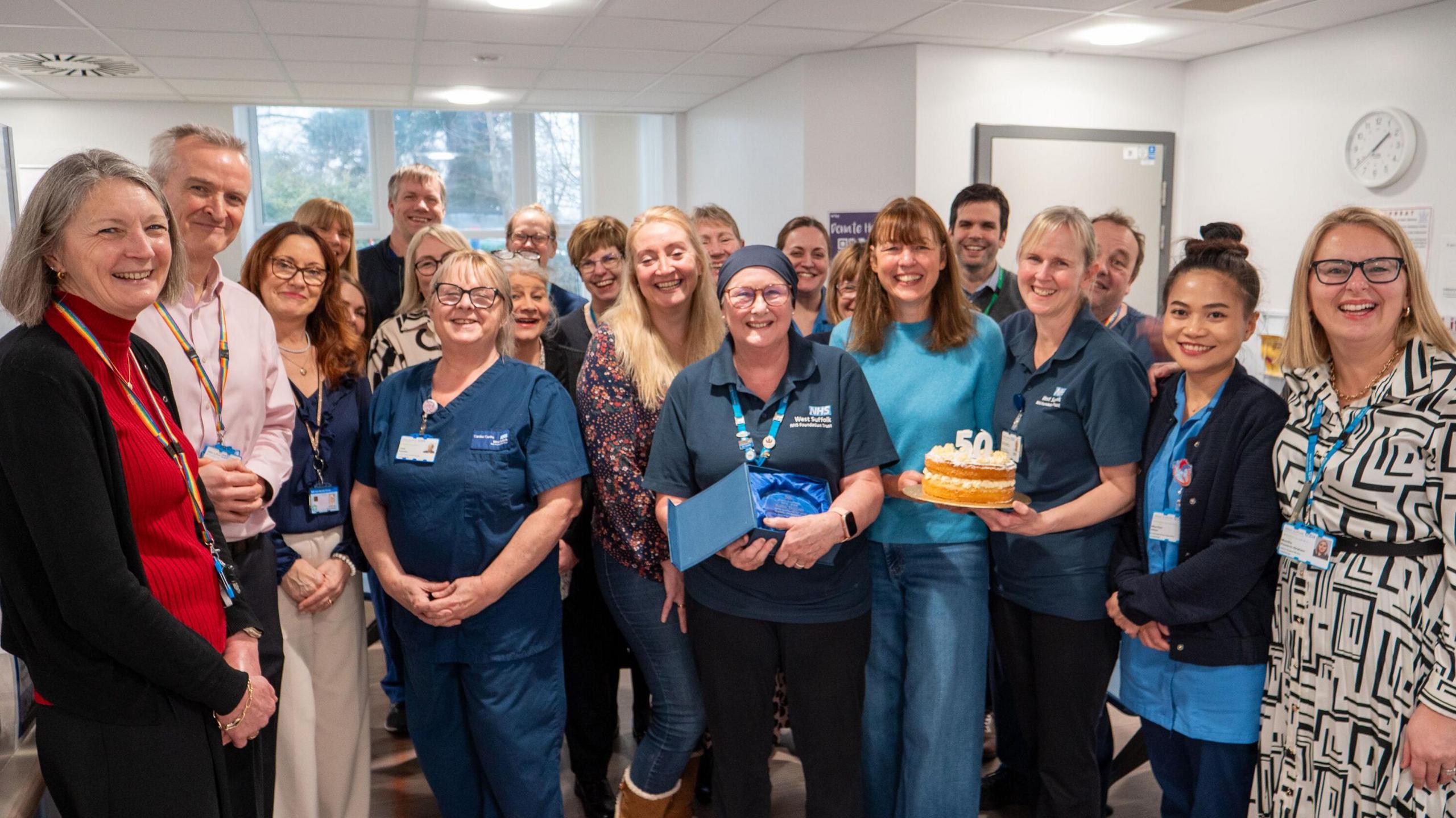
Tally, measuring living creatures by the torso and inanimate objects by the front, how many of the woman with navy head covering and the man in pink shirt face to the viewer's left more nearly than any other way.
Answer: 0

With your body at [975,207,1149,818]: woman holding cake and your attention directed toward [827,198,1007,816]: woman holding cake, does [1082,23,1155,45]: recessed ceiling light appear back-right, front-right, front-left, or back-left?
back-right

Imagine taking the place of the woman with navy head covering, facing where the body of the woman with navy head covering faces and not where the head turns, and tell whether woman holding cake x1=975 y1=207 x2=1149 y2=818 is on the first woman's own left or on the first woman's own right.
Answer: on the first woman's own left

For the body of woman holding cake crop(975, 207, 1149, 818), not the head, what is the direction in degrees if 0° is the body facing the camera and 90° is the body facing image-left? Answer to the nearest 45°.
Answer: approximately 45°

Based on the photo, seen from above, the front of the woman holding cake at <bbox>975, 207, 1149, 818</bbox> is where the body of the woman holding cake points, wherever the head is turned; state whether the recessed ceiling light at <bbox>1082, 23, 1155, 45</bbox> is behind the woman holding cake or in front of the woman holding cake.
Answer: behind

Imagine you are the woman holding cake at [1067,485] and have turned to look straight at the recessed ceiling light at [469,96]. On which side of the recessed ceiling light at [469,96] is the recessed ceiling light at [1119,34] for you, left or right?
right

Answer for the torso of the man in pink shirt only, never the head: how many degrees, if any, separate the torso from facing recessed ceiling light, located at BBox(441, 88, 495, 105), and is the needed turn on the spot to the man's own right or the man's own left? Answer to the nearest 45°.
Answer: approximately 135° to the man's own left

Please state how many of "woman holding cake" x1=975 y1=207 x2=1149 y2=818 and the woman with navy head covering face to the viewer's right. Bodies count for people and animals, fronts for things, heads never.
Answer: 0
